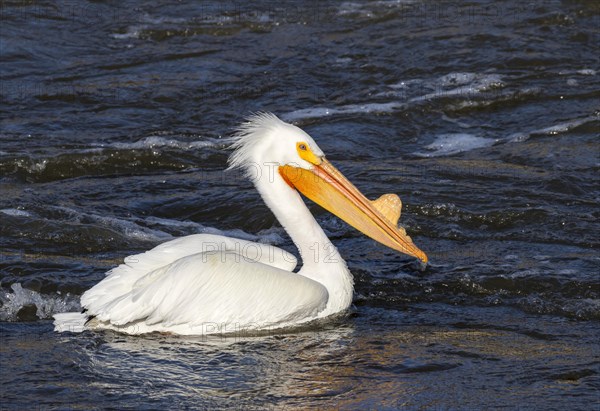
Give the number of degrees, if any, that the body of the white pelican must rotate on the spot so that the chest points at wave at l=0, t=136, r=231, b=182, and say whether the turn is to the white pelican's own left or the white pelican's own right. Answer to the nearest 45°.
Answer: approximately 90° to the white pelican's own left

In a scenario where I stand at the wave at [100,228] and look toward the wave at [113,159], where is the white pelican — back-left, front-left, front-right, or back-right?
back-right

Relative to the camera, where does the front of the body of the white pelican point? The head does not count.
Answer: to the viewer's right

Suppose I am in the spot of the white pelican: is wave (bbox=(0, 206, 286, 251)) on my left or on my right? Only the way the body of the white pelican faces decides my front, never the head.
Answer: on my left

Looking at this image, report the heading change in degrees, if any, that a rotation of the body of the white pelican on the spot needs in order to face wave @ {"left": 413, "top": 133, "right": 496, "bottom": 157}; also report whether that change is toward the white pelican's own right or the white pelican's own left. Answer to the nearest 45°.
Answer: approximately 45° to the white pelican's own left
